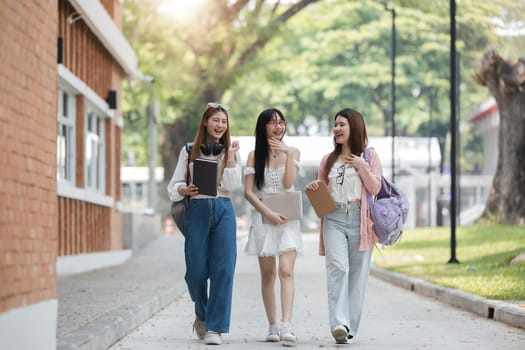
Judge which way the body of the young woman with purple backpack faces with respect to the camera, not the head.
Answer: toward the camera

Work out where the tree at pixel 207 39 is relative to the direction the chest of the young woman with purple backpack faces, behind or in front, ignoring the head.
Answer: behind

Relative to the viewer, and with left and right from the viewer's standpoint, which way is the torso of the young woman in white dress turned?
facing the viewer

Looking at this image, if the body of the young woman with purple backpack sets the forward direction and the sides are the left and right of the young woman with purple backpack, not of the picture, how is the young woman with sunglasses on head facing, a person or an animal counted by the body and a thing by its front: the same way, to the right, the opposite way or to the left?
the same way

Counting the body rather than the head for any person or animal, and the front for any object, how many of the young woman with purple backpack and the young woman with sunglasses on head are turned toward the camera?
2

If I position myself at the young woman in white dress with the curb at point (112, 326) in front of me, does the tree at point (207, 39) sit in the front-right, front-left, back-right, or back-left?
front-right

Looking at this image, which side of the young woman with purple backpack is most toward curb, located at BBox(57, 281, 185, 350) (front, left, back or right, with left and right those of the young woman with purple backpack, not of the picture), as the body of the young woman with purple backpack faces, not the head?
right

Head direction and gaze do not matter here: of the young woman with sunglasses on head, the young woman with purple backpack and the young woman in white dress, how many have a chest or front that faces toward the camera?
3

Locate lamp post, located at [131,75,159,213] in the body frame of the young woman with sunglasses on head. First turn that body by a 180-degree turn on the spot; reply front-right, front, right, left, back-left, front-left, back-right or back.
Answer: front

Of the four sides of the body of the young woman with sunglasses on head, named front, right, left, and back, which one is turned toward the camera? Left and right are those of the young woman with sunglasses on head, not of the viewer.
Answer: front

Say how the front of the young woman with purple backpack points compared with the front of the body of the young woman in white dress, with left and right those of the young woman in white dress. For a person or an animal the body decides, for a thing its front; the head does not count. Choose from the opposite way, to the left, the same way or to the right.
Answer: the same way

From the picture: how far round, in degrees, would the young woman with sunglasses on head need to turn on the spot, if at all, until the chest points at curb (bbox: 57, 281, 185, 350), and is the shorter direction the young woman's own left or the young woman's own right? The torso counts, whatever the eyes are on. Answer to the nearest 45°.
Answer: approximately 135° to the young woman's own right

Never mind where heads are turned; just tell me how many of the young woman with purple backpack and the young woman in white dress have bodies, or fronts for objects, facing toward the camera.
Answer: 2

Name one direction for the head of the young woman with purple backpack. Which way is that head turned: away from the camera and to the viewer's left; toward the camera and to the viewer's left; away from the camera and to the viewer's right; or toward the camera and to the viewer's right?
toward the camera and to the viewer's left

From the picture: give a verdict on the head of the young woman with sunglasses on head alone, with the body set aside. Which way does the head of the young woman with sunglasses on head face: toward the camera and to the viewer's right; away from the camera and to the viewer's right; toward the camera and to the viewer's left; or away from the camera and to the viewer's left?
toward the camera and to the viewer's right
